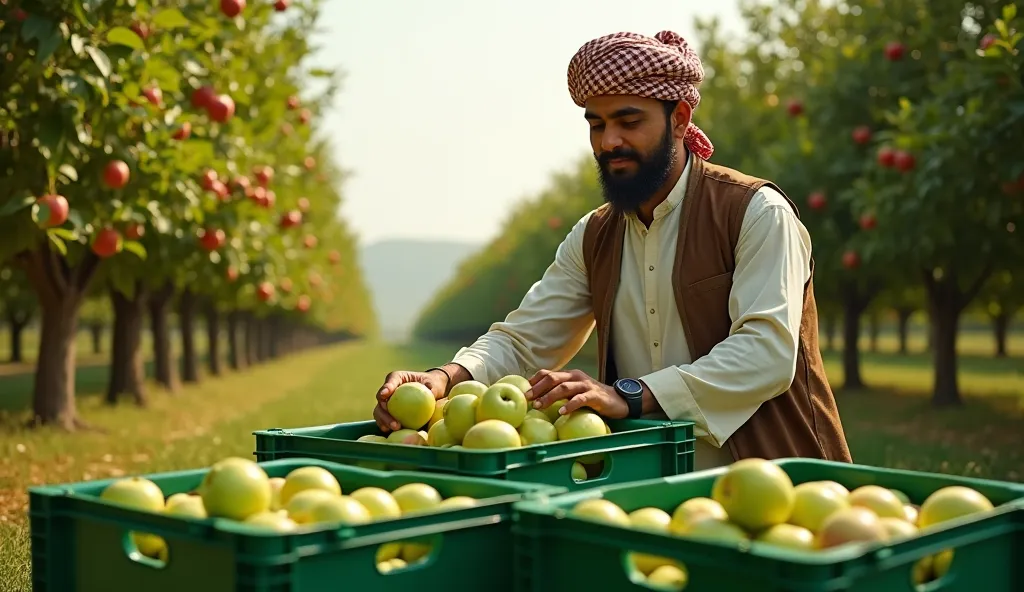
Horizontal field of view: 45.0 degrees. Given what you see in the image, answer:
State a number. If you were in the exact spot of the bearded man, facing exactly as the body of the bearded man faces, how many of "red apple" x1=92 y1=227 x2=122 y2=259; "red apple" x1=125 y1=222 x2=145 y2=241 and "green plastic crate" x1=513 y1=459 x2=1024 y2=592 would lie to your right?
2

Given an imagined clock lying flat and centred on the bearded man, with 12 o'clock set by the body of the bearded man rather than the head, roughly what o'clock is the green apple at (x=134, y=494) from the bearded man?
The green apple is roughly at 12 o'clock from the bearded man.

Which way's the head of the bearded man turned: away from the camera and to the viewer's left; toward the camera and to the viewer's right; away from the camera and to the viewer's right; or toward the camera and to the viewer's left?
toward the camera and to the viewer's left

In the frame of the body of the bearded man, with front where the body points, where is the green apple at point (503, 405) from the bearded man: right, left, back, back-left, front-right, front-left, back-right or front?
front

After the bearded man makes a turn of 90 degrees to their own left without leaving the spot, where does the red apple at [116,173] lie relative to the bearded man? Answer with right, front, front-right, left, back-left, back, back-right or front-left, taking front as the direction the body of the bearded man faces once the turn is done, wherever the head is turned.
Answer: back

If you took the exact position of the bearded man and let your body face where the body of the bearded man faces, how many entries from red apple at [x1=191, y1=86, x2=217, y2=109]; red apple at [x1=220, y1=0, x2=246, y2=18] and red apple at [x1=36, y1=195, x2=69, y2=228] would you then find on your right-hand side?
3

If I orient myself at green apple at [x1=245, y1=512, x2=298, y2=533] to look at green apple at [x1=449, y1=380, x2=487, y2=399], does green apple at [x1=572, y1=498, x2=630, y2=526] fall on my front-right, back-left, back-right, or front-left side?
front-right

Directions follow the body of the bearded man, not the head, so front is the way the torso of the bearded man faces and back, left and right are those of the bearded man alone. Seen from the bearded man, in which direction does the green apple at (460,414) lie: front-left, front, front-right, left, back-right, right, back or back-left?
front

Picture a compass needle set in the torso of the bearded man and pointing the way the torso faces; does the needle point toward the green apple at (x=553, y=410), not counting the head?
yes

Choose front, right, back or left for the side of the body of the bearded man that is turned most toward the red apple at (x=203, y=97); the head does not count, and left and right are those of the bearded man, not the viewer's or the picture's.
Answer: right

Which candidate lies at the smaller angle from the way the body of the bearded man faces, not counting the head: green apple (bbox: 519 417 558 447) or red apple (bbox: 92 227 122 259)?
the green apple

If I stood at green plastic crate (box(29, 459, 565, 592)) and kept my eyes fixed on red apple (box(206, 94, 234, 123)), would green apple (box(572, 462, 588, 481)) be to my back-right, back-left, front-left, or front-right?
front-right

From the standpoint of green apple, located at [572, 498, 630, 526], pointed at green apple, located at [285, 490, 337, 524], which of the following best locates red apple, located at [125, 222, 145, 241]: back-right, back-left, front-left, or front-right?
front-right

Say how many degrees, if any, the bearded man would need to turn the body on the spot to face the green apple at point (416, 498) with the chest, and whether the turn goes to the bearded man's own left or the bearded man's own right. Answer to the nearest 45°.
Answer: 0° — they already face it

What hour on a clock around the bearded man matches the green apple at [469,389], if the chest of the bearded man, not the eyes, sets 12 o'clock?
The green apple is roughly at 12 o'clock from the bearded man.

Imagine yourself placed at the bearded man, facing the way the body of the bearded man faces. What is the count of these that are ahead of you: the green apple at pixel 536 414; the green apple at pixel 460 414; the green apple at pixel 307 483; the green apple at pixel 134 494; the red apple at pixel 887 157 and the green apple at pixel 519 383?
5

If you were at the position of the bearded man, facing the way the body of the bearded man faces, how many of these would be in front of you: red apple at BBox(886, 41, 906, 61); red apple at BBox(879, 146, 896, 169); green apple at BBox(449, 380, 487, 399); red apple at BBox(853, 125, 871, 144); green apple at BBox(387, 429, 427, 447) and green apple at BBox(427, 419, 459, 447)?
3
